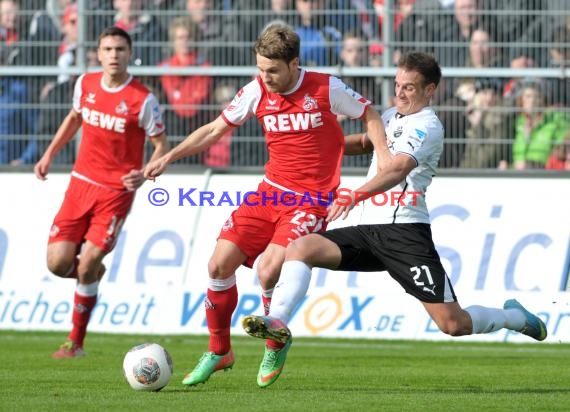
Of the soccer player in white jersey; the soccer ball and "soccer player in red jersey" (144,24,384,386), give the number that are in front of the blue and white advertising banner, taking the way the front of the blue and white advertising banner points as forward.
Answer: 3

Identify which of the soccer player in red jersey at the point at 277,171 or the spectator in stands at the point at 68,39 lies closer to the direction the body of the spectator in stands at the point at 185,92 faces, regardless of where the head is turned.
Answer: the soccer player in red jersey

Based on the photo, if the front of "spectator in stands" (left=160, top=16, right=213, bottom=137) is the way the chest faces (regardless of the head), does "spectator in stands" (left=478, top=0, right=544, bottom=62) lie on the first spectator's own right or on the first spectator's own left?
on the first spectator's own left

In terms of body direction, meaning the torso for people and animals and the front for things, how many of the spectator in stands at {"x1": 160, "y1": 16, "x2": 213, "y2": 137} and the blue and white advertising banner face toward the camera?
2

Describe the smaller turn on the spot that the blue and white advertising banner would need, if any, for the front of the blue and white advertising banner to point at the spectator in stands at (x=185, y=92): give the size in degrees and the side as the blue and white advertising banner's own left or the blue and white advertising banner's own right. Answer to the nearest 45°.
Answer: approximately 135° to the blue and white advertising banner's own right
